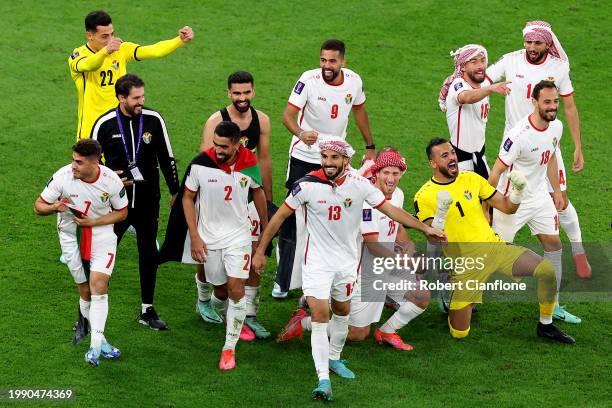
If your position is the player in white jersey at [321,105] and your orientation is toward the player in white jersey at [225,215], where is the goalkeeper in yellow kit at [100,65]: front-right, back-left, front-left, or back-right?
front-right

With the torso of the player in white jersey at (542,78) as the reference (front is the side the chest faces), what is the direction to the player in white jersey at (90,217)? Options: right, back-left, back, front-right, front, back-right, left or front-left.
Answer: front-right

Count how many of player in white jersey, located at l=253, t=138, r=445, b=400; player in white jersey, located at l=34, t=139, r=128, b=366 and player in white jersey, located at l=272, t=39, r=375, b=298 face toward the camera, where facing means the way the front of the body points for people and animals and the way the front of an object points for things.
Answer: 3

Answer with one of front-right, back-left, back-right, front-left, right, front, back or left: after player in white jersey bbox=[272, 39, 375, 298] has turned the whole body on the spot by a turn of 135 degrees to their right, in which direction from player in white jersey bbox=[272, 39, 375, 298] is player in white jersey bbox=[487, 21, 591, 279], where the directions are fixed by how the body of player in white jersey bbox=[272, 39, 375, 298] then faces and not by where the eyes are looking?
back-right

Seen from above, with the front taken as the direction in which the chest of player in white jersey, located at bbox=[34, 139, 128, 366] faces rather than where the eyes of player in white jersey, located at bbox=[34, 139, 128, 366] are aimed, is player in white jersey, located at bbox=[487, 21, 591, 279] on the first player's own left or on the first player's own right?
on the first player's own left

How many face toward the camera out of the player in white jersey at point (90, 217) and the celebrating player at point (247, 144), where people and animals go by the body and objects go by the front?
2

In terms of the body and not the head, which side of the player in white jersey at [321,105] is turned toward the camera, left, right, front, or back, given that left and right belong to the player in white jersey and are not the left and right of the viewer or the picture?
front

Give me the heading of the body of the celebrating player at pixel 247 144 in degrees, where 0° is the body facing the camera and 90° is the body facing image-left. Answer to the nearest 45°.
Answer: approximately 0°

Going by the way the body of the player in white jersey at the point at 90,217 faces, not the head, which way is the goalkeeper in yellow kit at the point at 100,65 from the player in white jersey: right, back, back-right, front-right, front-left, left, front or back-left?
back

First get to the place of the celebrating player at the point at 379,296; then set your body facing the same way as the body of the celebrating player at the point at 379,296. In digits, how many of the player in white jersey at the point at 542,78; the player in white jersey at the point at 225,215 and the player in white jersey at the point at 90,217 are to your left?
1

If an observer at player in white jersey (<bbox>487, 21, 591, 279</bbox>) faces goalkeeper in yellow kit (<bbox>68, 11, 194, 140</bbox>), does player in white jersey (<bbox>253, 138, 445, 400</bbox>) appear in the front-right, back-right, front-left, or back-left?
front-left
